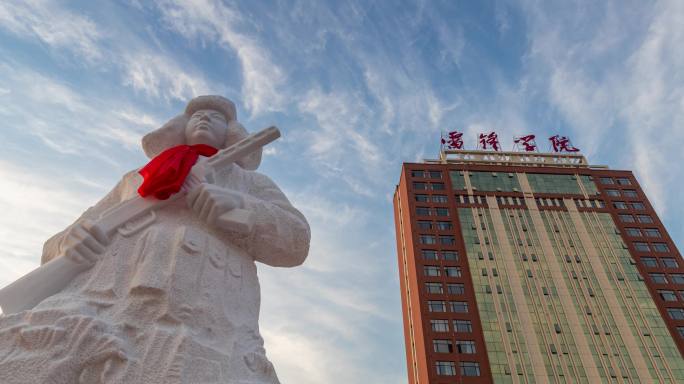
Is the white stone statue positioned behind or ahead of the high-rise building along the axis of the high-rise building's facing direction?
ahead

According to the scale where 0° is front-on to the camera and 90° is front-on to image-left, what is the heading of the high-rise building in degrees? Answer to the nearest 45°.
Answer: approximately 0°
